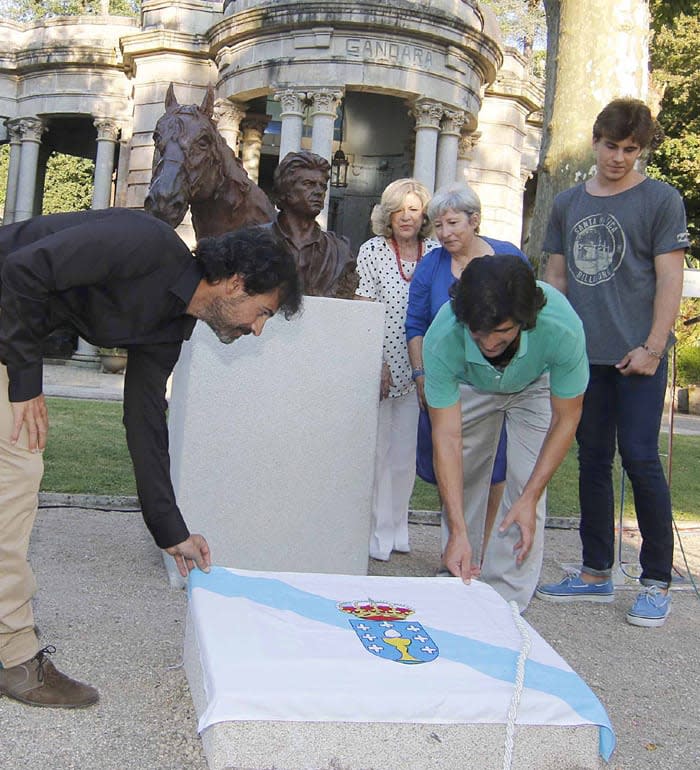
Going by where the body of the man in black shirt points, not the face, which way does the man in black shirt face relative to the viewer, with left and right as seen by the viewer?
facing to the right of the viewer

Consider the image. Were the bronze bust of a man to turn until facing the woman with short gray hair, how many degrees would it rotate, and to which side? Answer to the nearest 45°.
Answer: approximately 45° to its left

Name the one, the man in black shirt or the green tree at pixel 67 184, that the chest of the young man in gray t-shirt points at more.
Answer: the man in black shirt

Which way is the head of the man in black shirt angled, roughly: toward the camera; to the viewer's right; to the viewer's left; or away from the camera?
to the viewer's right

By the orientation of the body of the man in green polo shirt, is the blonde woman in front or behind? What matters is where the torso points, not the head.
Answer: behind

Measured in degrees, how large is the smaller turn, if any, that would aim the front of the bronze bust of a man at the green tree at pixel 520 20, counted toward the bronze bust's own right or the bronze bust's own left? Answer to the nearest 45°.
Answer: approximately 135° to the bronze bust's own left

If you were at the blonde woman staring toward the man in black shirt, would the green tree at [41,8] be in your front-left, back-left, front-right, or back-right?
back-right

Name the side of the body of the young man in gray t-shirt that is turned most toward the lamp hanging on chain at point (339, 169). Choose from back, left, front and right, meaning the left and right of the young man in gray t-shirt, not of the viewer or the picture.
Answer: right
